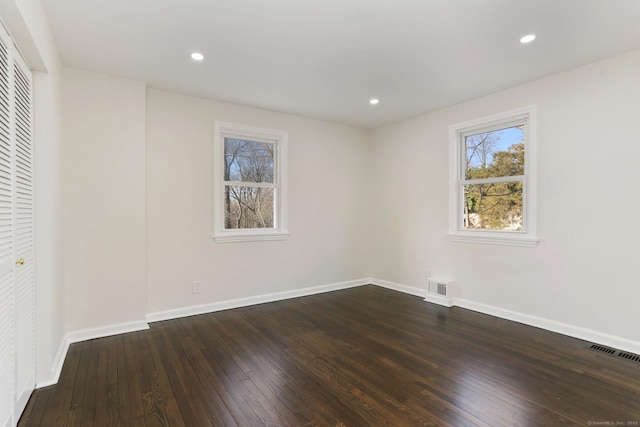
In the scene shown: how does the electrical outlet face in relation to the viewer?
toward the camera

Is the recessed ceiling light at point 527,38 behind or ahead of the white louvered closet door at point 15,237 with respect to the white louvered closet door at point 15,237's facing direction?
ahead

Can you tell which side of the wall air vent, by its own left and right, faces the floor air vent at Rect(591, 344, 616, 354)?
left

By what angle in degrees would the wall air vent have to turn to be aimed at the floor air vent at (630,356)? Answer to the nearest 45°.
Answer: approximately 90° to its left

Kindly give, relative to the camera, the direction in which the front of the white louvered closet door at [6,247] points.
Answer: facing to the right of the viewer

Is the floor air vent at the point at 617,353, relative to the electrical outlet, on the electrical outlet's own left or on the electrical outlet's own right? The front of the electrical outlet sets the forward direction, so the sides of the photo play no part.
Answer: on the electrical outlet's own left

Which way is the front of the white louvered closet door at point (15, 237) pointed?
to the viewer's right

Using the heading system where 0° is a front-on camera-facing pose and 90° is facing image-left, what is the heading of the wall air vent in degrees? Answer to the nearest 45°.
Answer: approximately 45°

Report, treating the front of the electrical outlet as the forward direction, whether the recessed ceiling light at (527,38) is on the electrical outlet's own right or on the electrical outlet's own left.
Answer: on the electrical outlet's own left

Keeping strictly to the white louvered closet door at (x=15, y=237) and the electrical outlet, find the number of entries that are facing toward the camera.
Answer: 1

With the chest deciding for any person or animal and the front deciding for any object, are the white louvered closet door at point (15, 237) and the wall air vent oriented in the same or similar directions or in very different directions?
very different directions

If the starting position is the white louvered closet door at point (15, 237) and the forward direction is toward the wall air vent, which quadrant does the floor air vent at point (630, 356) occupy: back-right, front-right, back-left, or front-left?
front-right

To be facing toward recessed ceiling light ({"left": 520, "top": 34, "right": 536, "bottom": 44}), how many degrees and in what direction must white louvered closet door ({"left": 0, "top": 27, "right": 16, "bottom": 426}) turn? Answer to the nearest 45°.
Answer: approximately 45° to its right

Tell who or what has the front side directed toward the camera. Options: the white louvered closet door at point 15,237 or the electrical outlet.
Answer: the electrical outlet

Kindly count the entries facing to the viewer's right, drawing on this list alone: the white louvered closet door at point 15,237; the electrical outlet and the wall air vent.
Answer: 1

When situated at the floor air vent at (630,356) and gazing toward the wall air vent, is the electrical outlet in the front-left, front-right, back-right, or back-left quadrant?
front-left

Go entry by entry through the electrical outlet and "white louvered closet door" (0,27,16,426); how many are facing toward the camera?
1

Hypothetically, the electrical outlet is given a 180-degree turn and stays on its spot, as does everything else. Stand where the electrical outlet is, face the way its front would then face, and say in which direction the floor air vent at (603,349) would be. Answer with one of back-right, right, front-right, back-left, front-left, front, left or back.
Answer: back-right
